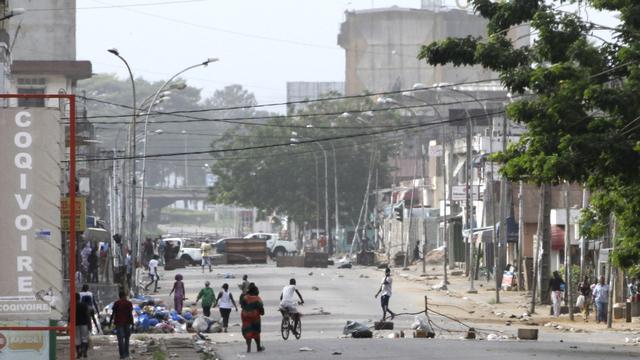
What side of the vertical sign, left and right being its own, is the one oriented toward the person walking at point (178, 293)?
back

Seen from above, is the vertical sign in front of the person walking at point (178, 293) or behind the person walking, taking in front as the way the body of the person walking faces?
behind

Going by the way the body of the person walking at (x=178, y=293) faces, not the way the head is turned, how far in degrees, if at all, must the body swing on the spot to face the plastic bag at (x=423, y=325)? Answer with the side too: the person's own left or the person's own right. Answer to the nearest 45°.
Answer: approximately 135° to the person's own right

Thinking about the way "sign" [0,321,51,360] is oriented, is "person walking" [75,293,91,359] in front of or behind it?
behind

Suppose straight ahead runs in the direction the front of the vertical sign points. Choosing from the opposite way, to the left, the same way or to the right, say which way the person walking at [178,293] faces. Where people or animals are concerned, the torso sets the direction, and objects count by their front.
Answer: the opposite way

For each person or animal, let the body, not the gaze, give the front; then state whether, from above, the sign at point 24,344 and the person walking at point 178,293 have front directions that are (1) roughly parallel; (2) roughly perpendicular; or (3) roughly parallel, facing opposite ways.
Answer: roughly parallel, facing opposite ways

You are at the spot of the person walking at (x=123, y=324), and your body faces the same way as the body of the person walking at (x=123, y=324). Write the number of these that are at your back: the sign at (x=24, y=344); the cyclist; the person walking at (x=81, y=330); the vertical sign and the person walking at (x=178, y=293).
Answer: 2

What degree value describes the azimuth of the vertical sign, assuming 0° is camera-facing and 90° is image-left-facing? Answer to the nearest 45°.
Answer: approximately 0°

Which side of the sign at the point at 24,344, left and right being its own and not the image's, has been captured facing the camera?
front

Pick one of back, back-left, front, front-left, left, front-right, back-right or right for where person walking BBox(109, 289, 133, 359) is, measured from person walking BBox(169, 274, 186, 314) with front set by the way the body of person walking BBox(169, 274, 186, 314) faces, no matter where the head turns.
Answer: back
